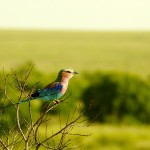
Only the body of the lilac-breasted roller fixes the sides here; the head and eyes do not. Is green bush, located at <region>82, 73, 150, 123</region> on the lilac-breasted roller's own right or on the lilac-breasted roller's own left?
on the lilac-breasted roller's own left

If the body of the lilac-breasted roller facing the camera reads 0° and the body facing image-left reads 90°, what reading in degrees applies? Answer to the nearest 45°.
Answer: approximately 270°
